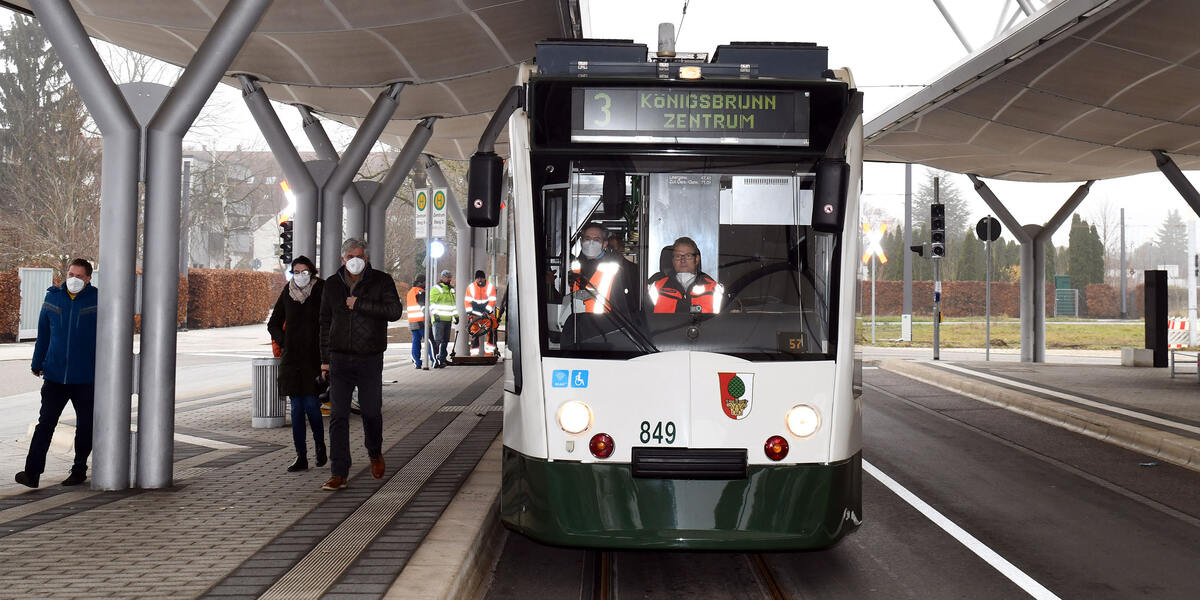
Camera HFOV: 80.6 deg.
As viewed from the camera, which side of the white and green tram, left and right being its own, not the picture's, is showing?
front

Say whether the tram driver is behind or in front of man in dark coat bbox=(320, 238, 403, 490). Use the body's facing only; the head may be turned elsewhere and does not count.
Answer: in front

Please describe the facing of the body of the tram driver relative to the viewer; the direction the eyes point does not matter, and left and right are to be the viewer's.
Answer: facing the viewer

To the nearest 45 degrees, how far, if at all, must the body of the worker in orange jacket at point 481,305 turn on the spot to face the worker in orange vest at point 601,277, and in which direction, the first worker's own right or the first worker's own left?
0° — they already face them

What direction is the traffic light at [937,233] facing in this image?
toward the camera

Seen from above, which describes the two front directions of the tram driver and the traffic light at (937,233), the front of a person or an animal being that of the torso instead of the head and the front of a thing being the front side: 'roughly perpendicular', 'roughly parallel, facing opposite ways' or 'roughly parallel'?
roughly parallel

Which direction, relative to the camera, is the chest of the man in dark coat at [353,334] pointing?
toward the camera

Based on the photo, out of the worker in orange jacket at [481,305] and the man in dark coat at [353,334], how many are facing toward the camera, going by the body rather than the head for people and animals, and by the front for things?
2

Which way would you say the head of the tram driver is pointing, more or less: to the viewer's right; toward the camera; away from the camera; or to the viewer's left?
toward the camera

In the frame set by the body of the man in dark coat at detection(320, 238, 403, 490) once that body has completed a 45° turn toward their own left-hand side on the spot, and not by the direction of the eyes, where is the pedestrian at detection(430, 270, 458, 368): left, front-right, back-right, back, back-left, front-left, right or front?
back-left

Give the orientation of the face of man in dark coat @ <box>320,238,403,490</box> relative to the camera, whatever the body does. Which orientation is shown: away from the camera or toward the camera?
toward the camera

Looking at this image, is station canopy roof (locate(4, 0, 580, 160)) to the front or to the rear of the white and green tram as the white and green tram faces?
to the rear
